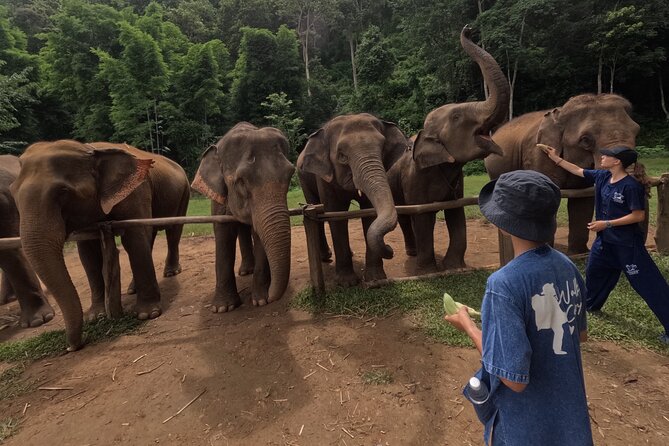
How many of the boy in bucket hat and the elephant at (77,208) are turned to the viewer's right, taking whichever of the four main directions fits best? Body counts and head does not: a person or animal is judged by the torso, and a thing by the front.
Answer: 0

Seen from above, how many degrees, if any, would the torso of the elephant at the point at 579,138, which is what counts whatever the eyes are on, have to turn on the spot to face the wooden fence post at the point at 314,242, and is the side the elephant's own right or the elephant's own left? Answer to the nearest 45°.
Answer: approximately 90° to the elephant's own right

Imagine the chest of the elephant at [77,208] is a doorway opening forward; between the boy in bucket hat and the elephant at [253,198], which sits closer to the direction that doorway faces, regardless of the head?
the boy in bucket hat

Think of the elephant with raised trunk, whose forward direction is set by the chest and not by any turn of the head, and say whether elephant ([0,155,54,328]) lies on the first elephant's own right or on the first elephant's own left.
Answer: on the first elephant's own right

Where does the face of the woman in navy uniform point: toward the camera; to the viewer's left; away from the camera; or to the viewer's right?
to the viewer's left

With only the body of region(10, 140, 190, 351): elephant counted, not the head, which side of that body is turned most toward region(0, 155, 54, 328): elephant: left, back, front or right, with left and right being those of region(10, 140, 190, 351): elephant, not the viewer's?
right

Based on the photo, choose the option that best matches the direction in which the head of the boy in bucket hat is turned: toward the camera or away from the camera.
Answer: away from the camera

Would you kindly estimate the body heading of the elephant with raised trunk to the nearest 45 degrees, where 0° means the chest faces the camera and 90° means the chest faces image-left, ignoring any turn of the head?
approximately 315°

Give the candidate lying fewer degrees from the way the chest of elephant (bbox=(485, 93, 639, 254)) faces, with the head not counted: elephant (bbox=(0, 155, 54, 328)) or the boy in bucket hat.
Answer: the boy in bucket hat

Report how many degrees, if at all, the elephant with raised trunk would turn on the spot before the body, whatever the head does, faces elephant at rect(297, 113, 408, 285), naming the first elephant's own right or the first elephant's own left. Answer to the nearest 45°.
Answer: approximately 135° to the first elephant's own right

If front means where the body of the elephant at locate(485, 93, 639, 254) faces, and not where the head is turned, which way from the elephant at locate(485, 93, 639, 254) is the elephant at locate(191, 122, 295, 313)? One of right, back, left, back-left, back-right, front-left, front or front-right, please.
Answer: right

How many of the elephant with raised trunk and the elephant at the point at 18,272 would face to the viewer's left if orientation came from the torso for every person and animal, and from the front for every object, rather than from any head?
0

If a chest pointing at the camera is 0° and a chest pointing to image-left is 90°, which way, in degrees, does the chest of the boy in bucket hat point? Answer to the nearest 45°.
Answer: approximately 135°

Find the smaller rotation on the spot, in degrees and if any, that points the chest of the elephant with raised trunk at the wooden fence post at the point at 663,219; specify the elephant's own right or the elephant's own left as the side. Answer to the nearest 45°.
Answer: approximately 45° to the elephant's own left
